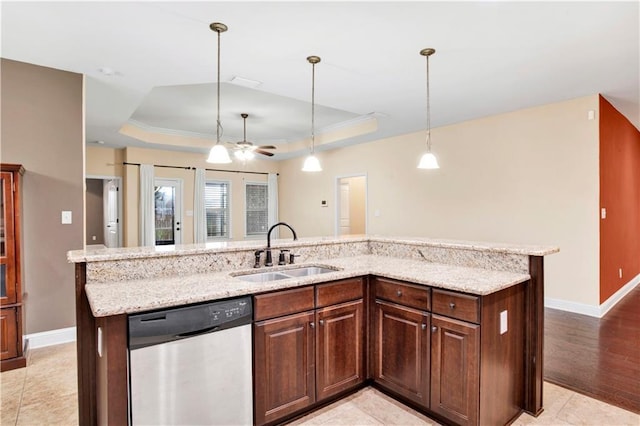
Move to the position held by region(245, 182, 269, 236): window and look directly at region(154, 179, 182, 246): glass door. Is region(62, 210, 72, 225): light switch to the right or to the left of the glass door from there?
left

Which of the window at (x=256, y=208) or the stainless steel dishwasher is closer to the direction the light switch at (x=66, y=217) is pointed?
the stainless steel dishwasher

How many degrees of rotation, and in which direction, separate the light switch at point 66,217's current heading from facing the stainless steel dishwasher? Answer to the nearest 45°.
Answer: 0° — it already faces it

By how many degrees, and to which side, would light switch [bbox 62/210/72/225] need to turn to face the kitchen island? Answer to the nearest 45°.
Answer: approximately 45° to its left

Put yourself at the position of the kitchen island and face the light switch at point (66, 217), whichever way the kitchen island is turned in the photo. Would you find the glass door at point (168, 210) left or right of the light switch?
right

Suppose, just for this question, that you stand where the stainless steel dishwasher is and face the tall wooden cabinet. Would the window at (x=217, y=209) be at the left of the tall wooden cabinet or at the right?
right
